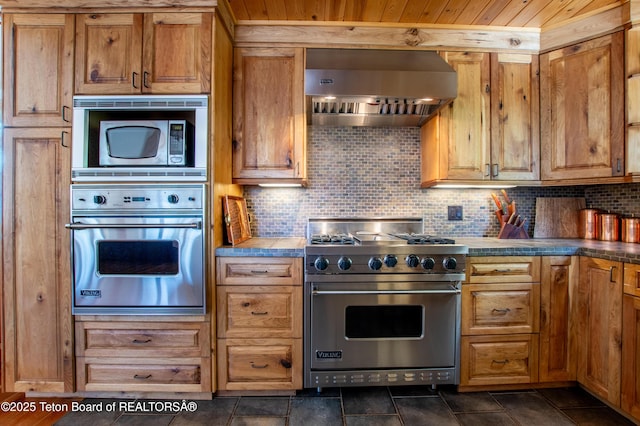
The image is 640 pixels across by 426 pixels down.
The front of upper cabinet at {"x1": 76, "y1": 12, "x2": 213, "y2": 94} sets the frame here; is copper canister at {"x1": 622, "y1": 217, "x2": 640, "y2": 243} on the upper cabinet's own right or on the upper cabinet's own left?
on the upper cabinet's own left

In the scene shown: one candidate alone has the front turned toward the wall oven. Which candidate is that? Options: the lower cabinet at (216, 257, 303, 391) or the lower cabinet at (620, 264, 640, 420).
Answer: the lower cabinet at (620, 264, 640, 420)

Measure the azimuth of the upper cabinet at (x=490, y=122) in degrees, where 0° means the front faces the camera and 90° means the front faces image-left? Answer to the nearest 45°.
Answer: approximately 0°

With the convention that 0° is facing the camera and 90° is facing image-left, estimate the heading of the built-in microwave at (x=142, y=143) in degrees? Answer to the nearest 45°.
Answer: approximately 0°
